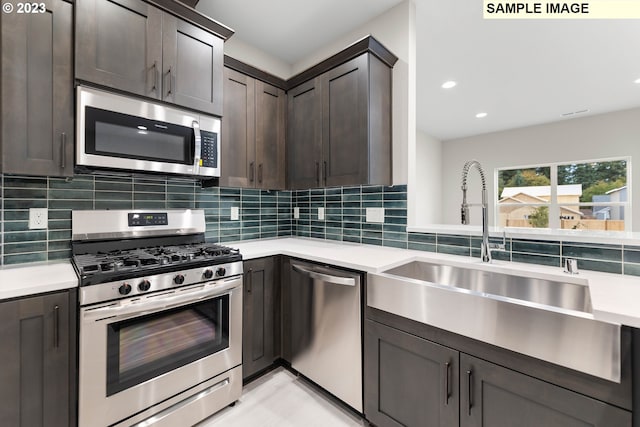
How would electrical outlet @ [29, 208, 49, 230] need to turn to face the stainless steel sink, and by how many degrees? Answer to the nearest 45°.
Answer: approximately 45° to its left

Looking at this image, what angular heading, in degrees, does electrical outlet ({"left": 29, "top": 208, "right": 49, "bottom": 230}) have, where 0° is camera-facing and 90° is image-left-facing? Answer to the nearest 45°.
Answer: approximately 0°

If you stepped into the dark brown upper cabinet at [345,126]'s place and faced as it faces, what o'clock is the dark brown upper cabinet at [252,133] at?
the dark brown upper cabinet at [252,133] is roughly at 2 o'clock from the dark brown upper cabinet at [345,126].

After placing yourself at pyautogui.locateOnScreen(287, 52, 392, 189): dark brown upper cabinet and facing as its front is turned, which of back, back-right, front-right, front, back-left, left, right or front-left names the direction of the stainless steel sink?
left

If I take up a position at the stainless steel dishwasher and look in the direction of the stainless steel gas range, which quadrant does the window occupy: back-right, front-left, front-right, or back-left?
back-right

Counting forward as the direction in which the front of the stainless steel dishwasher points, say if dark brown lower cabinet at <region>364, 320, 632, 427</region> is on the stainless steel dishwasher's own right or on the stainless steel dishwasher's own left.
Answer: on the stainless steel dishwasher's own left

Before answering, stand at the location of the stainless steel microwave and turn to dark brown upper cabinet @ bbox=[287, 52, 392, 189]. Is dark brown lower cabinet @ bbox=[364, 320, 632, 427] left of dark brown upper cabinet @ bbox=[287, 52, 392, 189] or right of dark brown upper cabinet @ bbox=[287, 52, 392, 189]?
right

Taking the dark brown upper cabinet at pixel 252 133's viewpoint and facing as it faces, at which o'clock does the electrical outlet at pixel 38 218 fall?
The electrical outlet is roughly at 4 o'clock from the dark brown upper cabinet.

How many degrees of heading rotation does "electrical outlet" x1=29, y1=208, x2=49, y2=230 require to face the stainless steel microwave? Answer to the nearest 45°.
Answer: approximately 45° to its left

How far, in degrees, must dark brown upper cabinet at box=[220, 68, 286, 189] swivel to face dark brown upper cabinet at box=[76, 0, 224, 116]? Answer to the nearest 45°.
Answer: approximately 90° to its right

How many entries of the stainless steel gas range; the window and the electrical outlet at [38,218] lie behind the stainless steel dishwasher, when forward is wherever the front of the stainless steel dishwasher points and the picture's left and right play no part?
1

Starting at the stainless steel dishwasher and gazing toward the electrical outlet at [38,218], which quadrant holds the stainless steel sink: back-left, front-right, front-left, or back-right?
back-left

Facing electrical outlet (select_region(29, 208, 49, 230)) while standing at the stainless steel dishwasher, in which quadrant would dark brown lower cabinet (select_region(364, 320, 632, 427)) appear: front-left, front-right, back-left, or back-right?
back-left
